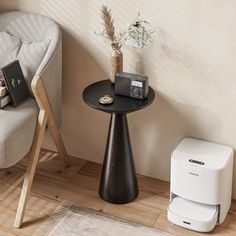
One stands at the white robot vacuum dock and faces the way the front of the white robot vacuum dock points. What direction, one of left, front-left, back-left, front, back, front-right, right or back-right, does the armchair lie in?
front-right

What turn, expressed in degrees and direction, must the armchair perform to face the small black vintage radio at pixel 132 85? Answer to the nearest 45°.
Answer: approximately 90° to its left

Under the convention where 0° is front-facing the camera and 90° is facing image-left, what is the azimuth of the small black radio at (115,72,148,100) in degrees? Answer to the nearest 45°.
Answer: approximately 45°

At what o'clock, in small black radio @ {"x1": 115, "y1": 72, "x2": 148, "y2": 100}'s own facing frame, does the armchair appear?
The armchair is roughly at 2 o'clock from the small black radio.

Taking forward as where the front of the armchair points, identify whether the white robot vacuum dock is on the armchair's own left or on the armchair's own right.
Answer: on the armchair's own left
